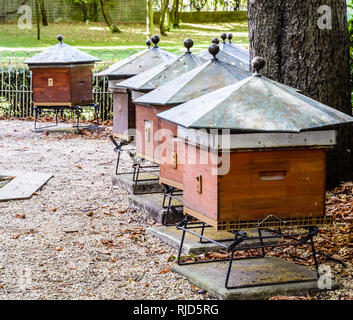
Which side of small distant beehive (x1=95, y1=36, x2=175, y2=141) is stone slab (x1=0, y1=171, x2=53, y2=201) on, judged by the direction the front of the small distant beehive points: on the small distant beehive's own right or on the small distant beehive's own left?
on the small distant beehive's own right

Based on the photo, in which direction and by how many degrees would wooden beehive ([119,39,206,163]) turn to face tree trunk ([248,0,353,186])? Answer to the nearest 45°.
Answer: approximately 135° to its left

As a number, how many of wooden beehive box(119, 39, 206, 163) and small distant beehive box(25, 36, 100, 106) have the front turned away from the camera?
0

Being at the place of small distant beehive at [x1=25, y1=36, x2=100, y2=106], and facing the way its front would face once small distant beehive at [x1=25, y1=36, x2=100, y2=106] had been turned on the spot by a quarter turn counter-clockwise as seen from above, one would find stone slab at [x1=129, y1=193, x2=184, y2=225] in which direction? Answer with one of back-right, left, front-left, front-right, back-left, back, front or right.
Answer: front-right

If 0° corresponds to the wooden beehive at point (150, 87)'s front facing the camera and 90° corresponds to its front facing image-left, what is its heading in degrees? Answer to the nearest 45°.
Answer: approximately 45°

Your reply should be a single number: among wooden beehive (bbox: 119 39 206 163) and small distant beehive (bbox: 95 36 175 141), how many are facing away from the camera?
0

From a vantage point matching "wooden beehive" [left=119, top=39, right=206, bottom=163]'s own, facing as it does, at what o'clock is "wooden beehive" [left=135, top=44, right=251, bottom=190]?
"wooden beehive" [left=135, top=44, right=251, bottom=190] is roughly at 10 o'clock from "wooden beehive" [left=119, top=39, right=206, bottom=163].

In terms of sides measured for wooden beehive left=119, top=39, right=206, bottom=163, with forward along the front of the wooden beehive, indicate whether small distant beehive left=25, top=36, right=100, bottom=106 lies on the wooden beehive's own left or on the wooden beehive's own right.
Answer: on the wooden beehive's own right
